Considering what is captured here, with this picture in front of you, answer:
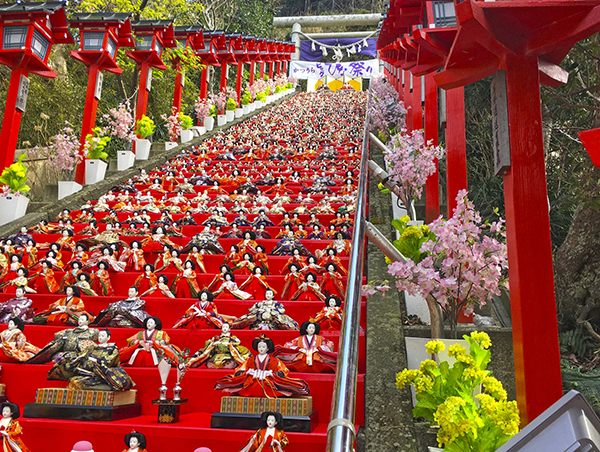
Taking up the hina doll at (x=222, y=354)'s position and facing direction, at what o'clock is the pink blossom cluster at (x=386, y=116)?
The pink blossom cluster is roughly at 7 o'clock from the hina doll.

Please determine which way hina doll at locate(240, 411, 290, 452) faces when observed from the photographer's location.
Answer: facing the viewer

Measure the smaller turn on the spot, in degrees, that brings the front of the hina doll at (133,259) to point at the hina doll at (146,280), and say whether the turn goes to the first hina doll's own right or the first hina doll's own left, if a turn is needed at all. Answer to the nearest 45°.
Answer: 0° — it already faces it

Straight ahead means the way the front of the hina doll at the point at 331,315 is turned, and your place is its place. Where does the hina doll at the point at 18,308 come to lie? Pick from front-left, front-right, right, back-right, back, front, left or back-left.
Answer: right

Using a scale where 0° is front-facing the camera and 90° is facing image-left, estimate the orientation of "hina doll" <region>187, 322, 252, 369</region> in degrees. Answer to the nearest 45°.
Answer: approximately 0°

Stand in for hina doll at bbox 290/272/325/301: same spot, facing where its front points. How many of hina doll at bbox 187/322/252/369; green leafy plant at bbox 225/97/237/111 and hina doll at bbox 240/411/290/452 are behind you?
1

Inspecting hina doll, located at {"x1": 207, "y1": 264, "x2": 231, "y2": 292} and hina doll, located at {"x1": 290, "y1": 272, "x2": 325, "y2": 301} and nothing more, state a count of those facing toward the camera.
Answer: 2

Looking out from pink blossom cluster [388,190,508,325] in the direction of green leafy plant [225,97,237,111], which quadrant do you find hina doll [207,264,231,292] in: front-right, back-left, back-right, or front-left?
front-left

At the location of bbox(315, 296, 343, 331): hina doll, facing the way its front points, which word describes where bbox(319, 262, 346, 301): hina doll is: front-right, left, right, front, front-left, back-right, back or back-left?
back

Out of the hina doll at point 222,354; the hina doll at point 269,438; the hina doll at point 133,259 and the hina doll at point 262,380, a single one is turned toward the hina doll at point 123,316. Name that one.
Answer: the hina doll at point 133,259

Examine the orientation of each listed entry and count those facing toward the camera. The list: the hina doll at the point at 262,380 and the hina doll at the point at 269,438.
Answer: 2

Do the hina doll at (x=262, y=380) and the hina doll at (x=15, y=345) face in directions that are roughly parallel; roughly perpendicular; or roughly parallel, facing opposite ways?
roughly parallel

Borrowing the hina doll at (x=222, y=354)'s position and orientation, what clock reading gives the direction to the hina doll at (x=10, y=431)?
the hina doll at (x=10, y=431) is roughly at 2 o'clock from the hina doll at (x=222, y=354).

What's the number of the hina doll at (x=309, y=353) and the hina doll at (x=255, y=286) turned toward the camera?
2

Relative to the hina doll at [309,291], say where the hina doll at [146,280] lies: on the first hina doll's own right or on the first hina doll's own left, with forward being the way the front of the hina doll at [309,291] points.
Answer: on the first hina doll's own right

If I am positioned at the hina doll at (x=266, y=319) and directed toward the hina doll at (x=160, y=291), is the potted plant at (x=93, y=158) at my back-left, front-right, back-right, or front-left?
front-right

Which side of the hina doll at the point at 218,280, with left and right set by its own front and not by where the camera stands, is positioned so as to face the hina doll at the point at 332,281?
left

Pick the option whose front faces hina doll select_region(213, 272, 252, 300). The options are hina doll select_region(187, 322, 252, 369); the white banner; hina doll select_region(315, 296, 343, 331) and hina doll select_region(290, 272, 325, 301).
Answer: the white banner

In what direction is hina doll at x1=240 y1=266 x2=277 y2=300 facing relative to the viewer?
toward the camera

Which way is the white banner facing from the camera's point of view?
toward the camera
